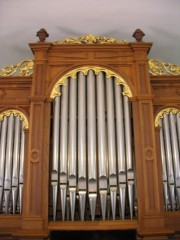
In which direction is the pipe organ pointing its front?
toward the camera
